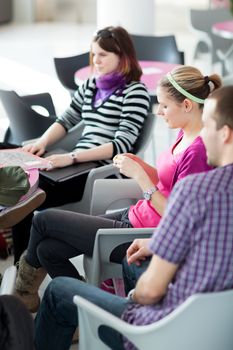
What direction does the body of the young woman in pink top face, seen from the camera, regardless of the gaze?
to the viewer's left

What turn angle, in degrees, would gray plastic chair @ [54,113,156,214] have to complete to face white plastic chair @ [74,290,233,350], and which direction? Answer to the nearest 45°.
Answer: approximately 45° to its left

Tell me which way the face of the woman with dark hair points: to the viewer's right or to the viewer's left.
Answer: to the viewer's left

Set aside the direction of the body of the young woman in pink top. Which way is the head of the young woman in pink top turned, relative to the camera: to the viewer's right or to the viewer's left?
to the viewer's left

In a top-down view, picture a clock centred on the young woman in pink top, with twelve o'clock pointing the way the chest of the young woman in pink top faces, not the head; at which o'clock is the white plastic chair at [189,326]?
The white plastic chair is roughly at 9 o'clock from the young woman in pink top.

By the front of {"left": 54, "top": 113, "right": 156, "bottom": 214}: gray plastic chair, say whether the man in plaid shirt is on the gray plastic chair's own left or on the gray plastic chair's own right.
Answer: on the gray plastic chair's own left
